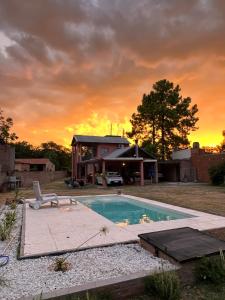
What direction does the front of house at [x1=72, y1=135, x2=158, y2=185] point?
toward the camera

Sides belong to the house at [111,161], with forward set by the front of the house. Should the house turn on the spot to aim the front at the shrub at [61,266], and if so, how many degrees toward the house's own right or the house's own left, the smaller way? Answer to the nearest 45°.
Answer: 0° — it already faces it

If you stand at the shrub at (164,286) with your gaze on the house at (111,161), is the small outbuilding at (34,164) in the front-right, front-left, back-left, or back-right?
front-left

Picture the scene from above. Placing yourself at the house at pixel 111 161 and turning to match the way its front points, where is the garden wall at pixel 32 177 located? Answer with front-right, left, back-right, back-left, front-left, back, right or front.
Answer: right

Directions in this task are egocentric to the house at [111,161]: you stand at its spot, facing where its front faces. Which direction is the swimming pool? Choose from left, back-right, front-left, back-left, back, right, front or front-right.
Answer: front

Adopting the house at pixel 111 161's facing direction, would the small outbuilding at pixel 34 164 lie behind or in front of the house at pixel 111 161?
behind

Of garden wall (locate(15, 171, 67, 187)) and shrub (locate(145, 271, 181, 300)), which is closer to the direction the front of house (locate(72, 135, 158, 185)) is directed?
the shrub

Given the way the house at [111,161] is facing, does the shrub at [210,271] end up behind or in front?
in front

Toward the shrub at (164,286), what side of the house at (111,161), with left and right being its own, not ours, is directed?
front

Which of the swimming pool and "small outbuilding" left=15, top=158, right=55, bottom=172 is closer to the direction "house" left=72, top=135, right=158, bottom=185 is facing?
the swimming pool

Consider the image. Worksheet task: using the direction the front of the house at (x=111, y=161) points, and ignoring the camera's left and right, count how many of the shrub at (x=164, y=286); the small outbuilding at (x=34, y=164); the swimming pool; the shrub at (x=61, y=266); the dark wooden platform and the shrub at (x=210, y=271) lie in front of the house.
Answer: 5

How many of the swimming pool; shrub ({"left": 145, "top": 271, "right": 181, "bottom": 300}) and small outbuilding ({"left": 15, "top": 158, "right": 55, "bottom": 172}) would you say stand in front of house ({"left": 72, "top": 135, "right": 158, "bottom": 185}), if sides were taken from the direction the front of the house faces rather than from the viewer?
2

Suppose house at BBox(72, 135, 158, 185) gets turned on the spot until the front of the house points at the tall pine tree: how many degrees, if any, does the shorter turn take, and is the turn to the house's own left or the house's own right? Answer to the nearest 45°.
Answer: approximately 135° to the house's own left

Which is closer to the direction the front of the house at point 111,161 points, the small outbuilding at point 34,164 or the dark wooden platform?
the dark wooden platform

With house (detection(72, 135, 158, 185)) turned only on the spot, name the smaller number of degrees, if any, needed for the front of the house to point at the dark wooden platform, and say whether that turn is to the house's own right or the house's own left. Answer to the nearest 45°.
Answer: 0° — it already faces it
